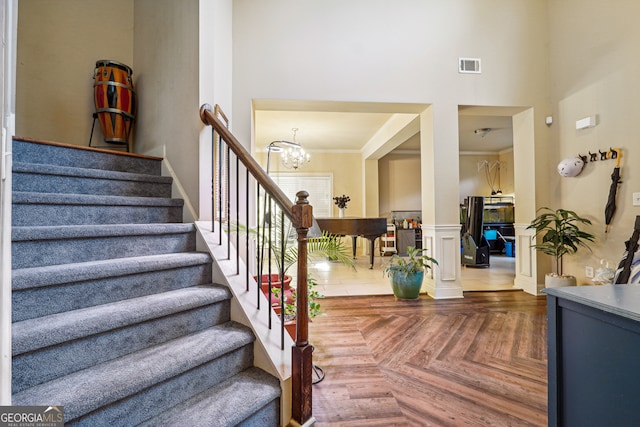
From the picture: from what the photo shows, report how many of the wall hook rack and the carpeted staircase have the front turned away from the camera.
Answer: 0

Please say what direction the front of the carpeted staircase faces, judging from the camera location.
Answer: facing the viewer and to the right of the viewer

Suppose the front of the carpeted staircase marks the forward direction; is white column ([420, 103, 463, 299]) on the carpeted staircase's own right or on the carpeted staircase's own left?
on the carpeted staircase's own left

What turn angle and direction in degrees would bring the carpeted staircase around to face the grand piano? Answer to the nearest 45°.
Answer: approximately 90° to its left

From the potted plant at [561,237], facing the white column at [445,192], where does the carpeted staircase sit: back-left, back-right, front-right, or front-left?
front-left

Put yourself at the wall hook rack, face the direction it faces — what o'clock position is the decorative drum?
The decorative drum is roughly at 12 o'clock from the wall hook rack.

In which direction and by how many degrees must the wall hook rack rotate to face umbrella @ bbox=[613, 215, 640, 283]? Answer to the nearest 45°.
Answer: approximately 45° to its left

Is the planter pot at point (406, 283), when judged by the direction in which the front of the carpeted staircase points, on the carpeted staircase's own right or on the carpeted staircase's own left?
on the carpeted staircase's own left

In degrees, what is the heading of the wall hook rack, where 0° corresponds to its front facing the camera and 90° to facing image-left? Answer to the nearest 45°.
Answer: approximately 45°

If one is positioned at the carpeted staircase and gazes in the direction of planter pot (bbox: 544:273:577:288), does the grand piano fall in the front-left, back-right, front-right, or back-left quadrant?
front-left
